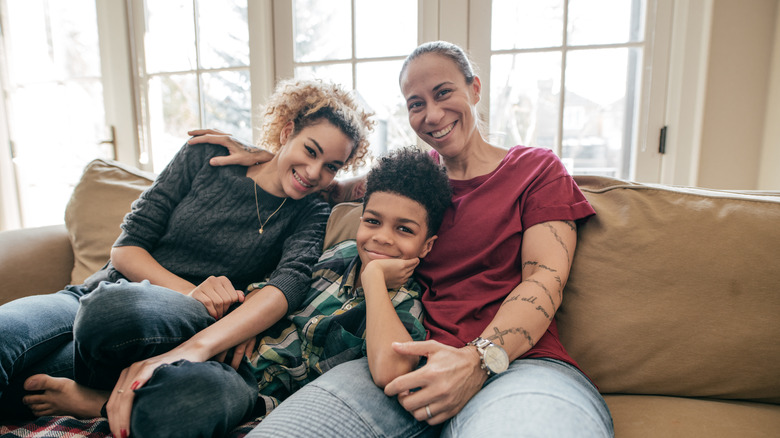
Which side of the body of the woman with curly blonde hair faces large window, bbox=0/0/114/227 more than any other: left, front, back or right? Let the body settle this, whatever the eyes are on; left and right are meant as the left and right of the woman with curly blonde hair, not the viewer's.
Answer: back

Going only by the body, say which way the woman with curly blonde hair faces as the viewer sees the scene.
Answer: toward the camera

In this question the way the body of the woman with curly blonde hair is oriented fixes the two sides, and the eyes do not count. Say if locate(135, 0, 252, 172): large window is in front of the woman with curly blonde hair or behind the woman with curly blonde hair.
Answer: behind
